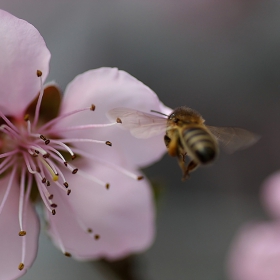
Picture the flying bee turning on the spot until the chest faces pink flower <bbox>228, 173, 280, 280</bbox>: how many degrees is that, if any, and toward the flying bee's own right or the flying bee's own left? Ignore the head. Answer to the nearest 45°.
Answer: approximately 90° to the flying bee's own right

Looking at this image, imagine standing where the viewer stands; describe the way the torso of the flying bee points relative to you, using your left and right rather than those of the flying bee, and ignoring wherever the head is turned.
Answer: facing away from the viewer and to the left of the viewer
